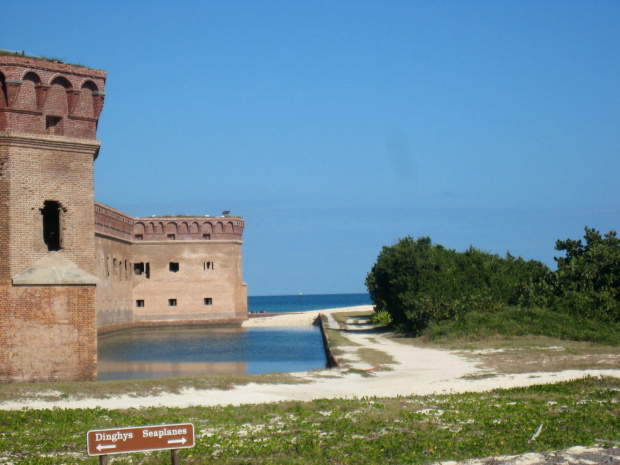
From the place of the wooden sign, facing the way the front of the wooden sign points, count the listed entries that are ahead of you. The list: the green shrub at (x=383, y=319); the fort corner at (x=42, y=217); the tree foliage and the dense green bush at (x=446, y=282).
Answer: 0

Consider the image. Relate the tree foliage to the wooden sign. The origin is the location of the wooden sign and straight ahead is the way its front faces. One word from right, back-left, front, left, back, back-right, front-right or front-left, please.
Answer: back-left

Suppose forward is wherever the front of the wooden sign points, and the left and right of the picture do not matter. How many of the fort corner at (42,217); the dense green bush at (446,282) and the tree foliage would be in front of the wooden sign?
0

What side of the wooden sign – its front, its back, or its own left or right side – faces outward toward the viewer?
front

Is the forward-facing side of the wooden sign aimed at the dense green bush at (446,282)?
no

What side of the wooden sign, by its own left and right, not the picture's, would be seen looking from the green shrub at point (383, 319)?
back

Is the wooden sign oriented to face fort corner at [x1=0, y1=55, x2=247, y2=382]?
no
